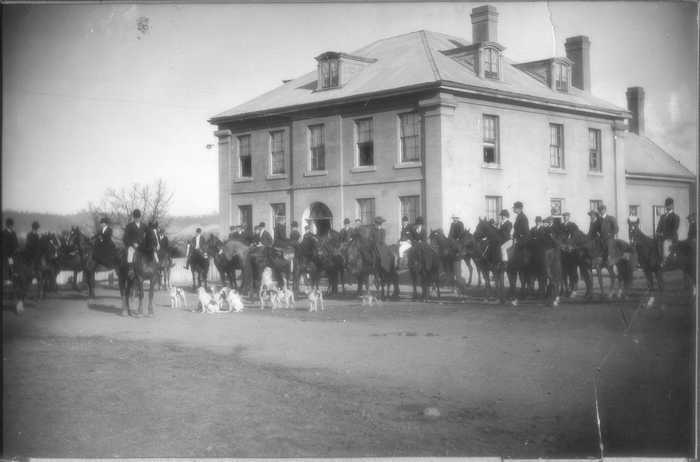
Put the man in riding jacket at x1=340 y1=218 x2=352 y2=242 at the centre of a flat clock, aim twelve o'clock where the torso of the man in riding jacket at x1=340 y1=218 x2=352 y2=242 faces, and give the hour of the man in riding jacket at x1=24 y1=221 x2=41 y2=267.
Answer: the man in riding jacket at x1=24 y1=221 x2=41 y2=267 is roughly at 3 o'clock from the man in riding jacket at x1=340 y1=218 x2=352 y2=242.

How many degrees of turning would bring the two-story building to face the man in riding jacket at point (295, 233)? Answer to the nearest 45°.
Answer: approximately 45° to its right

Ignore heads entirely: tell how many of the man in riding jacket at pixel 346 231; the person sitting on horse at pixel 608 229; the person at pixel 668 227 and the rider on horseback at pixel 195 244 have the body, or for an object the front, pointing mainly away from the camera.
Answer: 0

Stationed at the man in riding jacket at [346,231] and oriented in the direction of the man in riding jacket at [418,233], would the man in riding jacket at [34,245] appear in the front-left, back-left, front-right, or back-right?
back-right

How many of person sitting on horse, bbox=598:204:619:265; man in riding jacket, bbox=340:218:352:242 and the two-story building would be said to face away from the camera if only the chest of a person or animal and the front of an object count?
0

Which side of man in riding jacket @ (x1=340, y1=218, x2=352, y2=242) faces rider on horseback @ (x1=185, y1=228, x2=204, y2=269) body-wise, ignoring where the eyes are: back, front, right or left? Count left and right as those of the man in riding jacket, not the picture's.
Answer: right

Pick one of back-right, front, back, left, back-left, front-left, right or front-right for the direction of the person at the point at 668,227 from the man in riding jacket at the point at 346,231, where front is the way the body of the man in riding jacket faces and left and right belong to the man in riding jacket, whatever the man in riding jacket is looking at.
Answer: left

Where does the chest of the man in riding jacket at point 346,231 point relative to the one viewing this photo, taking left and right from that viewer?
facing the viewer

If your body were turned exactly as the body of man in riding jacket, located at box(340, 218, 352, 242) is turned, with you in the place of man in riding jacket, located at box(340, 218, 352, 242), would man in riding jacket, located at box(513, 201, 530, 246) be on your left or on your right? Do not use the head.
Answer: on your left
